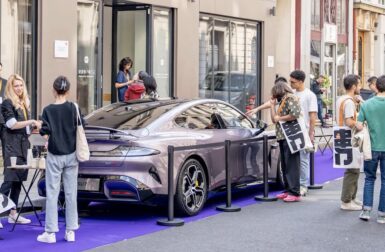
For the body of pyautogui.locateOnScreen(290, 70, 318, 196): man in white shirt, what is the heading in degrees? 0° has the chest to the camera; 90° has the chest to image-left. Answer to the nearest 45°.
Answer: approximately 45°

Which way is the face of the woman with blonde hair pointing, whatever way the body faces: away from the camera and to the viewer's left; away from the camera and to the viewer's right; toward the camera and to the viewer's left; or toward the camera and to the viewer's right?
toward the camera and to the viewer's right

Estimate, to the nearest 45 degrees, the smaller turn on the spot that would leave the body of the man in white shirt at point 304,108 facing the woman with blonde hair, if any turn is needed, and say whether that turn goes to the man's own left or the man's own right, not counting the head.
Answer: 0° — they already face them
